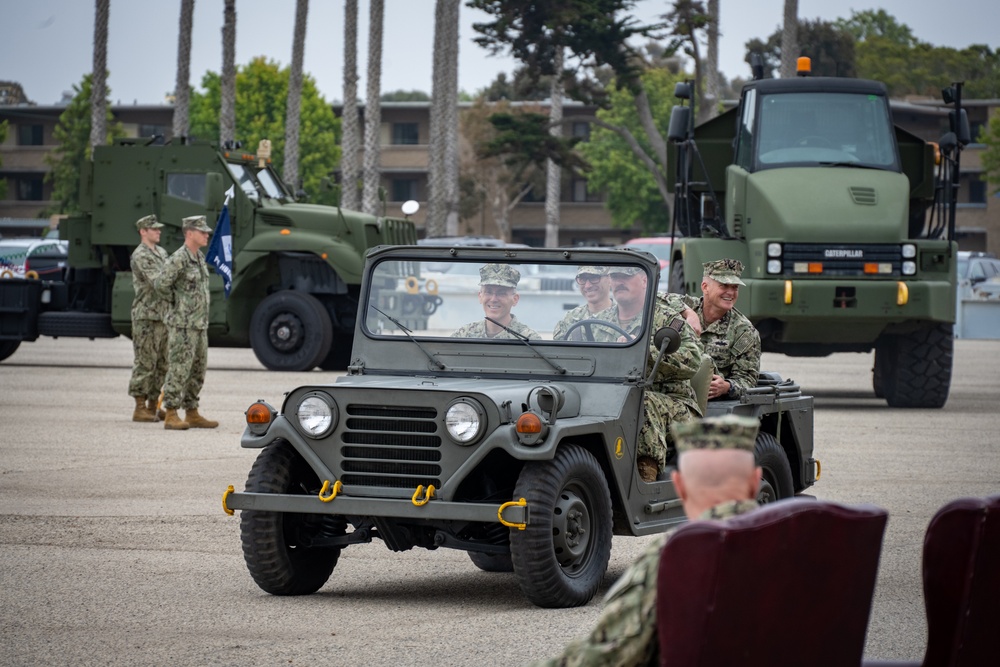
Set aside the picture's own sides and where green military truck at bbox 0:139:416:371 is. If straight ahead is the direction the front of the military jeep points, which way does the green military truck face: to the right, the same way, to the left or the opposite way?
to the left

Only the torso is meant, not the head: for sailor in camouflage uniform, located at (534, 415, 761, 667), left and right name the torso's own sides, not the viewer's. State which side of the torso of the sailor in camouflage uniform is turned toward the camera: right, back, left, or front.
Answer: back

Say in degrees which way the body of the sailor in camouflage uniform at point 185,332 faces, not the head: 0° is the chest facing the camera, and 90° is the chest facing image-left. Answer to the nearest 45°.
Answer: approximately 270°

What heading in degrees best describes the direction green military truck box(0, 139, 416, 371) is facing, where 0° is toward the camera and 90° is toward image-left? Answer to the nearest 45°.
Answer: approximately 315°

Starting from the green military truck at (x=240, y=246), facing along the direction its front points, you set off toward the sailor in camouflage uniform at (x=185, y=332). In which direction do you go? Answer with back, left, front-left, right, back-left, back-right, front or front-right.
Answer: front-right

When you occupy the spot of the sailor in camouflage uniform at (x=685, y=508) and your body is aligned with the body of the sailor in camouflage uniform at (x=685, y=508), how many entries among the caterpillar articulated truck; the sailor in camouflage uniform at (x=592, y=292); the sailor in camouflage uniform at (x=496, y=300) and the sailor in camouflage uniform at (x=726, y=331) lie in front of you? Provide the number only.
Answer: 4

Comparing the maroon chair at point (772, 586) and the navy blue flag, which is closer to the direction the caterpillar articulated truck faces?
the maroon chair

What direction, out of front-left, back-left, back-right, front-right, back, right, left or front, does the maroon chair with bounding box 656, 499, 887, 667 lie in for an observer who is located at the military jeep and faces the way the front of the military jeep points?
front-left

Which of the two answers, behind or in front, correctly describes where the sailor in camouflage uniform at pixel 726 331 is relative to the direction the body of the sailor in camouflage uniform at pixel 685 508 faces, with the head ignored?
in front

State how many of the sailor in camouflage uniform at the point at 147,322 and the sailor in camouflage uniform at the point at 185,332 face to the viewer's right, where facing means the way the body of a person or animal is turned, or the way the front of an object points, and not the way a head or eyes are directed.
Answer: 2

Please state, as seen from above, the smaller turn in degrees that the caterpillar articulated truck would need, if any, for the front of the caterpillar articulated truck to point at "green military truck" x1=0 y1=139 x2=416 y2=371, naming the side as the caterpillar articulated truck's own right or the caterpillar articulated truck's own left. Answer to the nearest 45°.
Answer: approximately 135° to the caterpillar articulated truck's own right

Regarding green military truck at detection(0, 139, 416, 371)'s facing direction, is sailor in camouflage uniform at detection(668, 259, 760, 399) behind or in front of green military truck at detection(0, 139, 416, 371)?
in front

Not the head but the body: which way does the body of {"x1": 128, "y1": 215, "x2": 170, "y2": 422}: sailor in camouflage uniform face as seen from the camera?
to the viewer's right

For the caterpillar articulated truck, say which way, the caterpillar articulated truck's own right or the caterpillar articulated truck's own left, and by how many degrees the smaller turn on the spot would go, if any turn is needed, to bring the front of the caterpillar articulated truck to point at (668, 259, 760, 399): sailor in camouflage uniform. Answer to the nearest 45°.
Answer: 0° — it already faces them

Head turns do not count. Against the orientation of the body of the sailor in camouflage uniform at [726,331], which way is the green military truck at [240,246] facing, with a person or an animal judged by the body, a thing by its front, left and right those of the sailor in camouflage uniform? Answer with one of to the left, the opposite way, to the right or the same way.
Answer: to the left

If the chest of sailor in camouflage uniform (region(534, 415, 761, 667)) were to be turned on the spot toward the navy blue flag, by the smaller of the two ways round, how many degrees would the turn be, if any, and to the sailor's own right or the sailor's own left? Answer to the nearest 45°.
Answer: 0° — they already face it

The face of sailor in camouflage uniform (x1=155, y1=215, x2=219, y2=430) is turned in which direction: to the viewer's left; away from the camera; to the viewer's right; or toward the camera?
to the viewer's right
